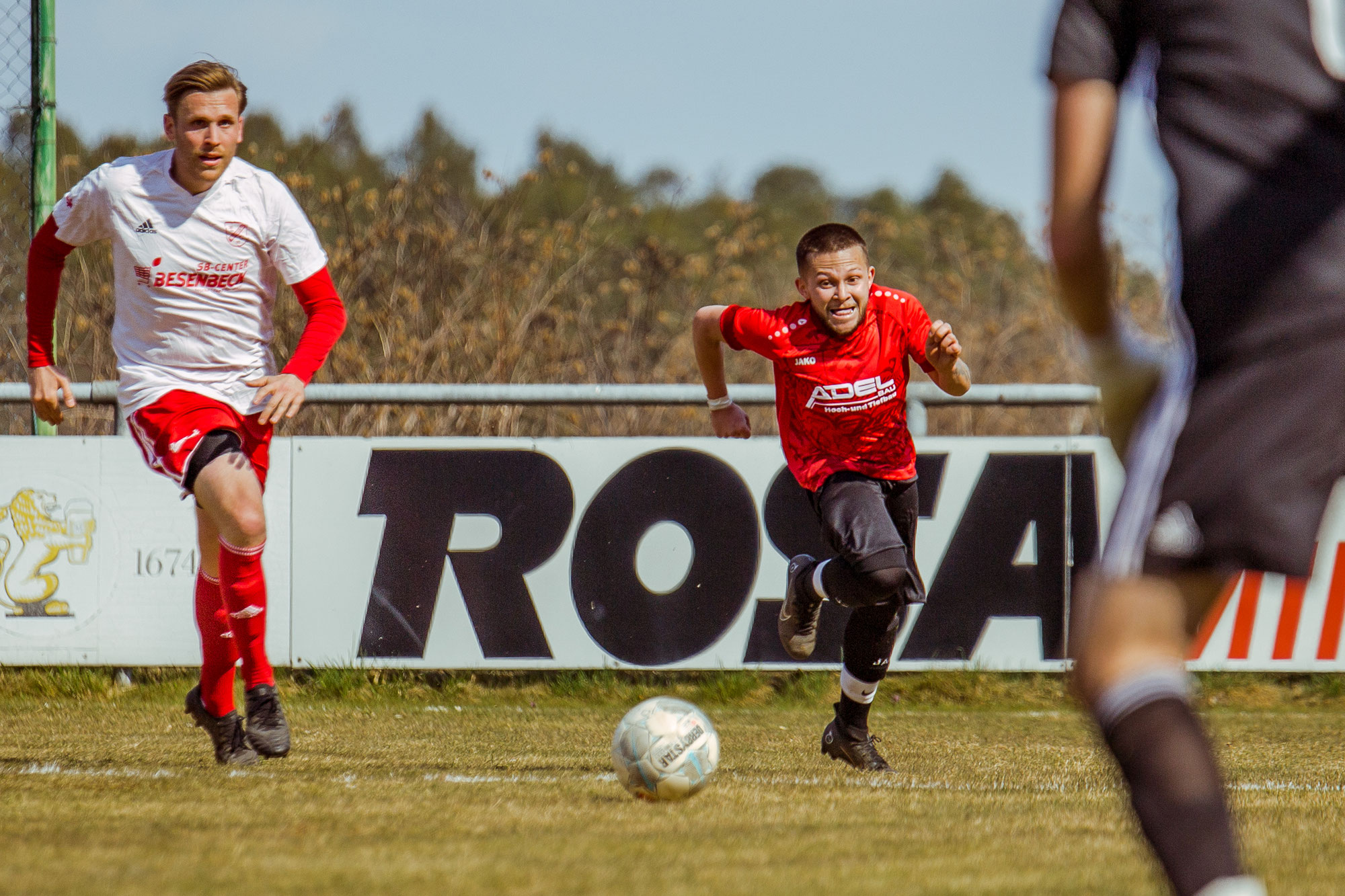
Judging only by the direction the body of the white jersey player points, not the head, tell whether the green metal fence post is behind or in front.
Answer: behind

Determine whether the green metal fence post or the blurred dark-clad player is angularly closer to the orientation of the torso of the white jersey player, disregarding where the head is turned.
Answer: the blurred dark-clad player

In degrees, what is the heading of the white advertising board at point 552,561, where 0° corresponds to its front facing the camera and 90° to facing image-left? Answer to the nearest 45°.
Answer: approximately 0°

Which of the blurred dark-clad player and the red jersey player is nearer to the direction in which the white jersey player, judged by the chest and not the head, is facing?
the blurred dark-clad player

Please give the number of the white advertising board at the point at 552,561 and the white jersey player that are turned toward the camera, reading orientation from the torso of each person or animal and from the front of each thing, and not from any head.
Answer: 2

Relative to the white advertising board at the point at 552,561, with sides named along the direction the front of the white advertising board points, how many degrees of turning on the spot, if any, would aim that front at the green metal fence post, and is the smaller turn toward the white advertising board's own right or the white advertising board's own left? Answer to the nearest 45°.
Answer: approximately 90° to the white advertising board's own right
